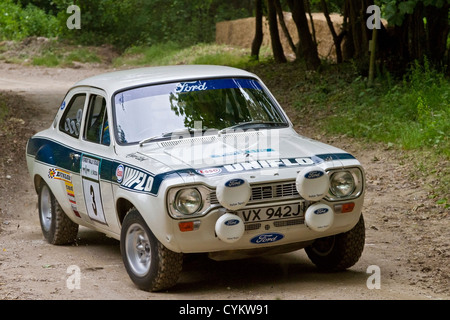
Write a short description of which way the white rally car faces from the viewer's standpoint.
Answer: facing the viewer and to the right of the viewer

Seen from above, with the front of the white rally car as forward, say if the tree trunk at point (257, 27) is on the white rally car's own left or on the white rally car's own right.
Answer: on the white rally car's own left

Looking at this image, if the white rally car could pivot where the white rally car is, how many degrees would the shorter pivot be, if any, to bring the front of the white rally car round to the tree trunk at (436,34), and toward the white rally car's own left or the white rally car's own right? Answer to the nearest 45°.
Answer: approximately 90° to the white rally car's own left

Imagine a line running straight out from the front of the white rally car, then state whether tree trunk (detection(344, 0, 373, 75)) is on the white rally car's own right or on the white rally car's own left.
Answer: on the white rally car's own left

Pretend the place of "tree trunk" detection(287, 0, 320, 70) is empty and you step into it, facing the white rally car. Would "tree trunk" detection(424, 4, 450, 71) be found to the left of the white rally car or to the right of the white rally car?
left

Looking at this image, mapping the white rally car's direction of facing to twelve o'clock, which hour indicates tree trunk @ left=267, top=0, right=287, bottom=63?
The tree trunk is roughly at 8 o'clock from the white rally car.
